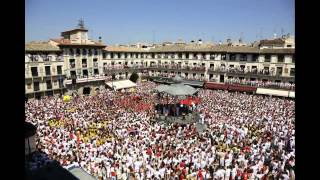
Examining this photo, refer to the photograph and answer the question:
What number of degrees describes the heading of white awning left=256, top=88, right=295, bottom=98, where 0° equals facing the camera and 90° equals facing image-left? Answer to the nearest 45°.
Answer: approximately 45°
